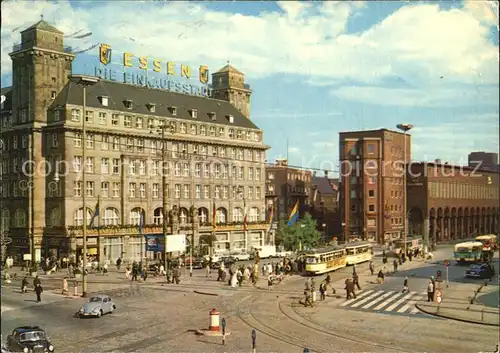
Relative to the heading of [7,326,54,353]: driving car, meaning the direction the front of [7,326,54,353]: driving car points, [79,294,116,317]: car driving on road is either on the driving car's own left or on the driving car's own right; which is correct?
on the driving car's own left

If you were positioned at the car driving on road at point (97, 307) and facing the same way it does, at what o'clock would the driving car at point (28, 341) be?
the driving car at point (28, 341) is roughly at 11 o'clock from the car driving on road at point (97, 307).

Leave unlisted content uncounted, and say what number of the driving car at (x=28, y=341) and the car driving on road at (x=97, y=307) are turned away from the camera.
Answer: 0

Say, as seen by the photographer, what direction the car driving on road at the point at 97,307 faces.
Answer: facing the viewer and to the left of the viewer
